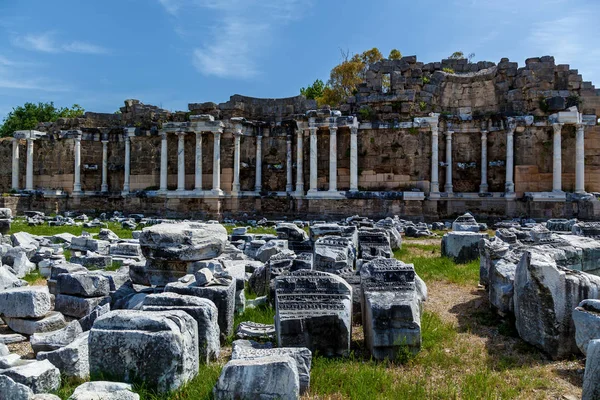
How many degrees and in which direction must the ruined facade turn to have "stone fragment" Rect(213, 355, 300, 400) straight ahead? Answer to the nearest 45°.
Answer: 0° — it already faces it

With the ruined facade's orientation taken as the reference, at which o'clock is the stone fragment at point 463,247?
The stone fragment is roughly at 12 o'clock from the ruined facade.

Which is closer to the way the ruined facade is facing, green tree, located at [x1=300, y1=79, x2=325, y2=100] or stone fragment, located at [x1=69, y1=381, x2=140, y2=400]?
the stone fragment

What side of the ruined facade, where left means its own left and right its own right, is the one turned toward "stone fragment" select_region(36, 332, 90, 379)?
front

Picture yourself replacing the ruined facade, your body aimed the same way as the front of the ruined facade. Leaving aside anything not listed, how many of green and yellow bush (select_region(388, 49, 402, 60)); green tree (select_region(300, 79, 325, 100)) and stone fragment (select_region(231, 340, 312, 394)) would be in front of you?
1

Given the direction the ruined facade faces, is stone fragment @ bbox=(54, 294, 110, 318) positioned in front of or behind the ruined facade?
in front

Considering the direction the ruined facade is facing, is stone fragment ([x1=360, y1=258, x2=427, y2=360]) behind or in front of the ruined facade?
in front

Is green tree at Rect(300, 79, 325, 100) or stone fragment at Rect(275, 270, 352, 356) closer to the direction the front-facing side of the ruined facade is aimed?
the stone fragment

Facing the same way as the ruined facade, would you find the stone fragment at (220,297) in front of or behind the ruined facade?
in front

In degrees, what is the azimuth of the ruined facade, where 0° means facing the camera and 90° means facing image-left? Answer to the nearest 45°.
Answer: approximately 0°

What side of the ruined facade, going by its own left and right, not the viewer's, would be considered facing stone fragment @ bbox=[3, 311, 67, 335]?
front

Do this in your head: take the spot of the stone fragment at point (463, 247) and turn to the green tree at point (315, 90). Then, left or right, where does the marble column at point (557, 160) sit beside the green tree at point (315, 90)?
right

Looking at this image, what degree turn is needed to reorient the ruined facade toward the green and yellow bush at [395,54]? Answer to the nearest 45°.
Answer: approximately 180°
